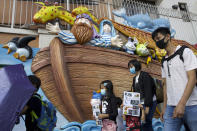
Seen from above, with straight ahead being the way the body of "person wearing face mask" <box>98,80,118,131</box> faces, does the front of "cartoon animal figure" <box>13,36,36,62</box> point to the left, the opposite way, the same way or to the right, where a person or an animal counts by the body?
the same way

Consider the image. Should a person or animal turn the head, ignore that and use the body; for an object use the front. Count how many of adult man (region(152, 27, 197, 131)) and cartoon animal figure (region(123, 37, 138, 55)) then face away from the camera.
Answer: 0

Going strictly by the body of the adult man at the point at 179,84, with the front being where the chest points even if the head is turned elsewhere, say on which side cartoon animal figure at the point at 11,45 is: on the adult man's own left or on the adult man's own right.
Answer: on the adult man's own right

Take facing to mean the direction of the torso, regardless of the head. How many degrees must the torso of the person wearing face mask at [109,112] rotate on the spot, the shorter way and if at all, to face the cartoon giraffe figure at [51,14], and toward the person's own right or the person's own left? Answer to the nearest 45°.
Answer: approximately 90° to the person's own right

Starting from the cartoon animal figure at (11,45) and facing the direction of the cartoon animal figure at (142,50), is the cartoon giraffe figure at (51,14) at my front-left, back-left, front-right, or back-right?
front-left

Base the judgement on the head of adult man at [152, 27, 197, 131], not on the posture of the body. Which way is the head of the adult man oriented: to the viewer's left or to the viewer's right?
to the viewer's left

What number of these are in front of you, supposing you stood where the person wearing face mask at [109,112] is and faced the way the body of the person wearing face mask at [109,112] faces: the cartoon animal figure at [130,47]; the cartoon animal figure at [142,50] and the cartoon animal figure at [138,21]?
0

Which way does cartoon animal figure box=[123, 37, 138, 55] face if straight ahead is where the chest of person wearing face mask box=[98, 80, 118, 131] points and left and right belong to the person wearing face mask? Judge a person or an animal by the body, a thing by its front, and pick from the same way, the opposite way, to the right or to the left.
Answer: the same way

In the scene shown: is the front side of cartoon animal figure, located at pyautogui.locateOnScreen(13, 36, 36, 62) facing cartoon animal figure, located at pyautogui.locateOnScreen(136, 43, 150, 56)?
no

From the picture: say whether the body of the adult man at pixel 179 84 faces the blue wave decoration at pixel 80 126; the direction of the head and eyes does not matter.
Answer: no

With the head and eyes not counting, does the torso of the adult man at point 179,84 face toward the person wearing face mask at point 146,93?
no

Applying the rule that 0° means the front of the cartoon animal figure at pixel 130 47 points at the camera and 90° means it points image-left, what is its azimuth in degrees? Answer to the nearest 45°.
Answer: approximately 45°

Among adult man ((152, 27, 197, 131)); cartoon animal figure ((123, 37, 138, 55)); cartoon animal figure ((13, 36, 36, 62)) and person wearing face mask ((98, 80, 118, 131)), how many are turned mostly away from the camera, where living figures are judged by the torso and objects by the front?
0

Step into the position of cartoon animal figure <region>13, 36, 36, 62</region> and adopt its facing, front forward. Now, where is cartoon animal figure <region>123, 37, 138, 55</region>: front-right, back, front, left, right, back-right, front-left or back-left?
back-left

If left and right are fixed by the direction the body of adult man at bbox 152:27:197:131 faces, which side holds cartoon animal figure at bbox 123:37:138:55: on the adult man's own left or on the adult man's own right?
on the adult man's own right
